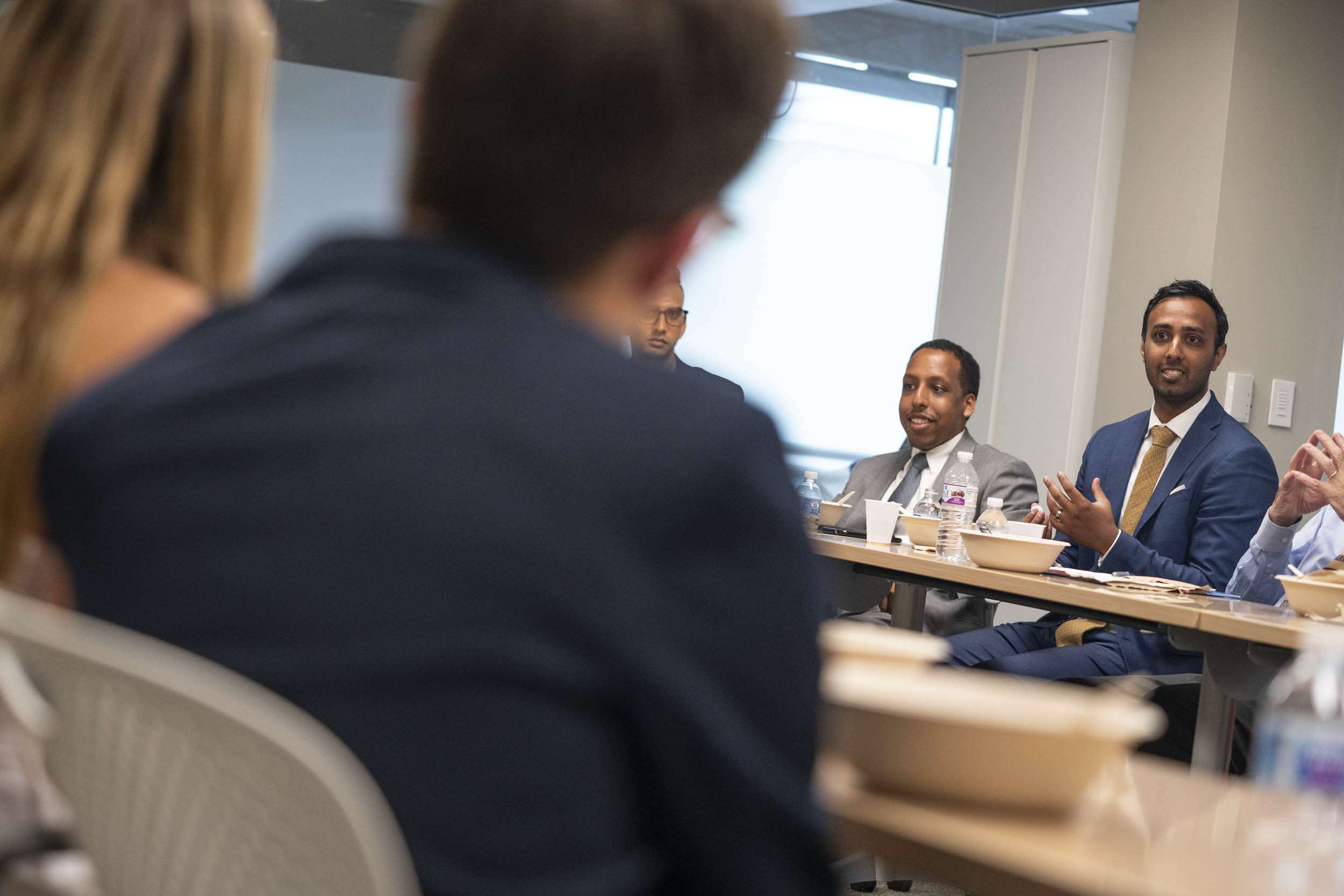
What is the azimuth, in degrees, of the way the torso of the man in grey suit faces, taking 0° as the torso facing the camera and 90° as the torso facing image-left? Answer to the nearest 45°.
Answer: approximately 45°

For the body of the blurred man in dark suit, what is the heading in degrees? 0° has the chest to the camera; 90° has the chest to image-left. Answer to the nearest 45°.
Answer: approximately 225°

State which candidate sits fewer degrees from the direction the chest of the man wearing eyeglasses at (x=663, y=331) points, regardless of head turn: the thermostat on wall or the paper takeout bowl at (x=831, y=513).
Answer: the paper takeout bowl

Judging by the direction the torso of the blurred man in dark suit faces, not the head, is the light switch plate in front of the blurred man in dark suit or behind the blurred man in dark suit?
in front

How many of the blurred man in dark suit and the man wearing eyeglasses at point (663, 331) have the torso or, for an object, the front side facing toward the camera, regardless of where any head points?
1

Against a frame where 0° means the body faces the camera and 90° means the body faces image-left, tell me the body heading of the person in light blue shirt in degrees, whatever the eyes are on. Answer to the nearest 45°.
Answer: approximately 45°
